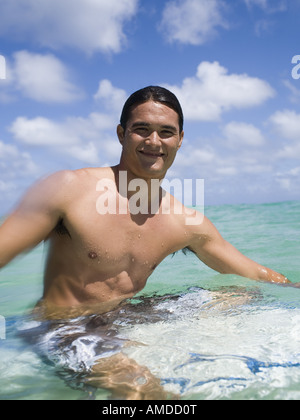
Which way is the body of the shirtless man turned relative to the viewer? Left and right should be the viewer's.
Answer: facing the viewer and to the right of the viewer

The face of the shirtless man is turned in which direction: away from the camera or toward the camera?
toward the camera
